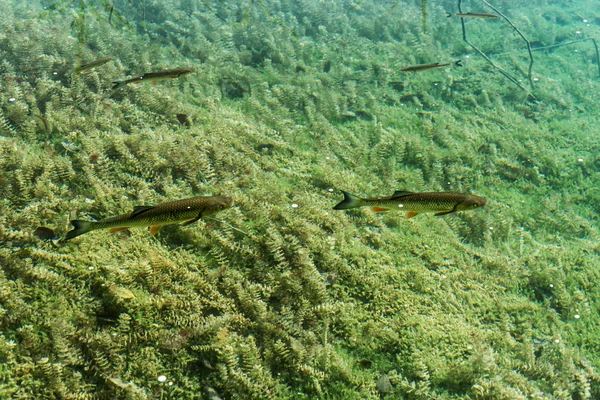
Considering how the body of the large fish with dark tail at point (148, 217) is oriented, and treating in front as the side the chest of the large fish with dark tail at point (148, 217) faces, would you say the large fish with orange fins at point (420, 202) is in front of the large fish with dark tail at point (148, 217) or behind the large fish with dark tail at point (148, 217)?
in front

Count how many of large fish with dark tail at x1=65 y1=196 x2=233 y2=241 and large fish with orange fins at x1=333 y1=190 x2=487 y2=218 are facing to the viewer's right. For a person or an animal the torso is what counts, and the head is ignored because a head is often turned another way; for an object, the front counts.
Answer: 2

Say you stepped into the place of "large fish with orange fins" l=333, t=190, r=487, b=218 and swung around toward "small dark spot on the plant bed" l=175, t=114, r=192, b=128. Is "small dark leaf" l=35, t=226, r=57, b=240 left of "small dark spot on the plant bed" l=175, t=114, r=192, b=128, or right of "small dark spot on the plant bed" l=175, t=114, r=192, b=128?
left

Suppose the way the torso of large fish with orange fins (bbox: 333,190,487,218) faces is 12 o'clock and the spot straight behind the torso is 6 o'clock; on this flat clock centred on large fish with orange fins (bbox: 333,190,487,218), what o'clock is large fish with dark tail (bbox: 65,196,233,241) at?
large fish with dark tail (bbox: 65,196,233,241) is roughly at 5 o'clock from large fish with orange fins (bbox: 333,190,487,218).

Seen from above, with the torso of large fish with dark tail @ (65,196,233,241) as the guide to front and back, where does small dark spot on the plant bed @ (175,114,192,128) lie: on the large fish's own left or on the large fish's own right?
on the large fish's own left

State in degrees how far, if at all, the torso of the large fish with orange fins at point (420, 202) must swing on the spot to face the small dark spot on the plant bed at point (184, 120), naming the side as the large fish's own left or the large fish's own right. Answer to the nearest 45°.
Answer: approximately 135° to the large fish's own left

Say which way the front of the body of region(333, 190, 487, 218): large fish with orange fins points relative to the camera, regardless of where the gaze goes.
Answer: to the viewer's right

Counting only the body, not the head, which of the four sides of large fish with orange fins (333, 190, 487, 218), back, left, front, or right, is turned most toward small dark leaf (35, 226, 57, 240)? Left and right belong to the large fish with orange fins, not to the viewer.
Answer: back

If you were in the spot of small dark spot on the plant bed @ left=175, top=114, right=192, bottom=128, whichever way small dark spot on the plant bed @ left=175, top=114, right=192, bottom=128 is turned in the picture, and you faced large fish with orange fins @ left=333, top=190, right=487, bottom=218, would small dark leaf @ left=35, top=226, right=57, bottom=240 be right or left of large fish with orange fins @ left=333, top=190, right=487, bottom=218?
right

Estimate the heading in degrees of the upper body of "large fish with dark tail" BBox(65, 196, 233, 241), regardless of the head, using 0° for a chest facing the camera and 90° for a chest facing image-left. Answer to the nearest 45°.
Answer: approximately 270°

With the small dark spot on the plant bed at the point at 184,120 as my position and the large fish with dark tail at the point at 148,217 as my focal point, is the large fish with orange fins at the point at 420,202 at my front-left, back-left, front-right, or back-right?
front-left
